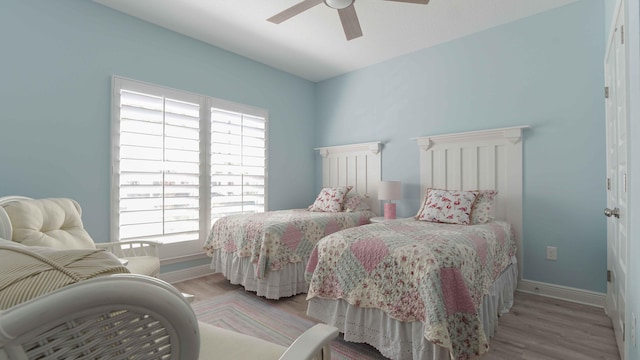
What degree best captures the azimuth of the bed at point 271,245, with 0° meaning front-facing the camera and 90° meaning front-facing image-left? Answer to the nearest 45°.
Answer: approximately 45°

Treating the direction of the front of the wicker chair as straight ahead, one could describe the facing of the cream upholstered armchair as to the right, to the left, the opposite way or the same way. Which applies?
to the right

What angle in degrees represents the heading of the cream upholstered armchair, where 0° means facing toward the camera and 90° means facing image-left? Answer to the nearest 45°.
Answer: approximately 315°

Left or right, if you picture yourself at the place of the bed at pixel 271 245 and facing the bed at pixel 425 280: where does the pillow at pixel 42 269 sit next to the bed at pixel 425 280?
right

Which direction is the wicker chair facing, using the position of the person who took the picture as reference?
facing away from the viewer and to the right of the viewer

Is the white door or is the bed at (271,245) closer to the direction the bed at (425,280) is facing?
the bed

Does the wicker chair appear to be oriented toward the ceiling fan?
yes

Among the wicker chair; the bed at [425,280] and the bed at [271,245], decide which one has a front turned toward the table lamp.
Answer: the wicker chair

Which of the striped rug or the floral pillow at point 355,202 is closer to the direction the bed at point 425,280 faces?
the striped rug

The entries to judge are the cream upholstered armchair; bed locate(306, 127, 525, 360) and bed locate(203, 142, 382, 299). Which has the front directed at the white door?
the cream upholstered armchair
